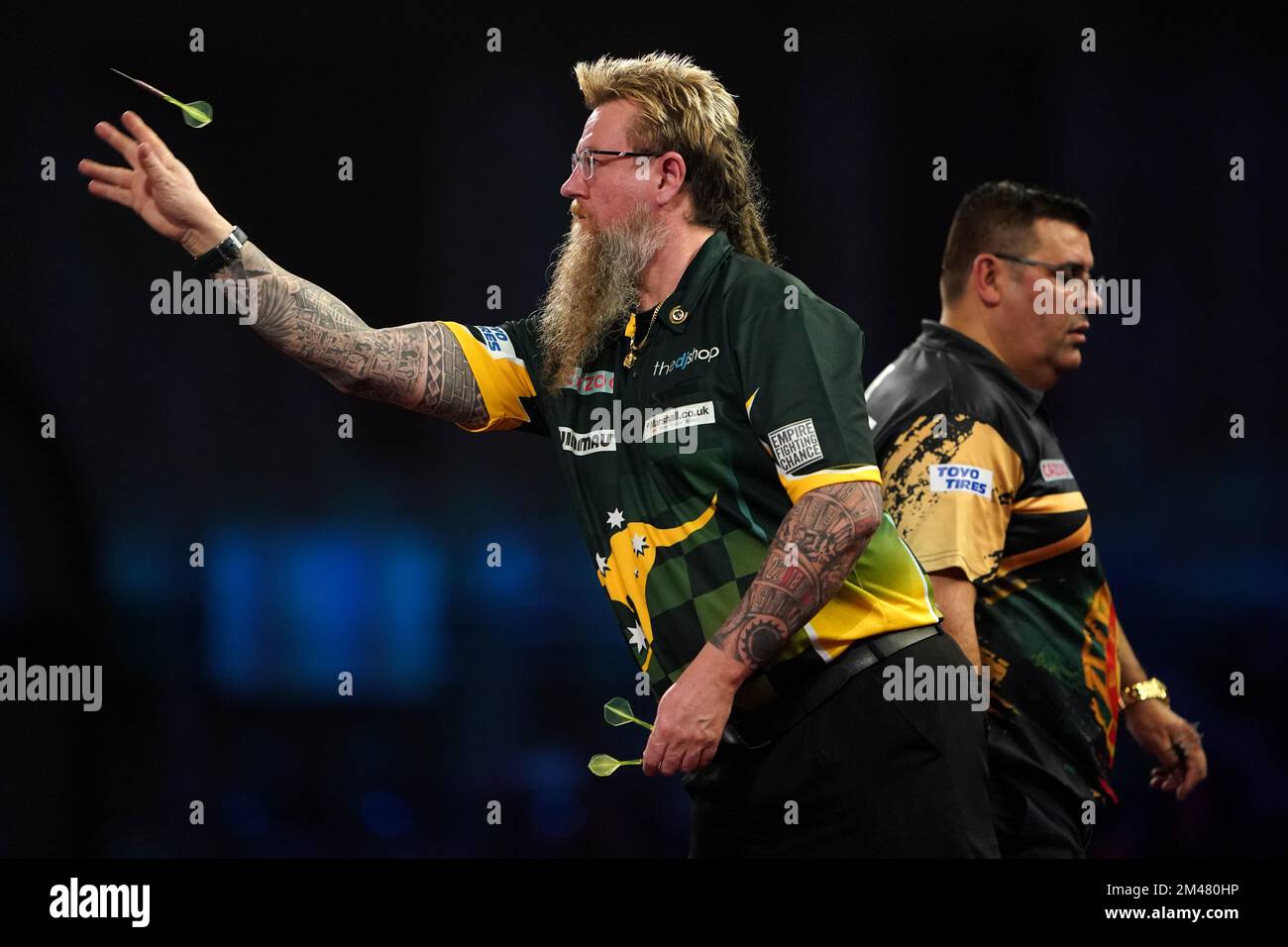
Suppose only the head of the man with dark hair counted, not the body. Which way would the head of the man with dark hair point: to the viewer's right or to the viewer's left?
to the viewer's right

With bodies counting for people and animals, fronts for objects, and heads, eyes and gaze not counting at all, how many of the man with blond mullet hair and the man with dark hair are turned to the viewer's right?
1

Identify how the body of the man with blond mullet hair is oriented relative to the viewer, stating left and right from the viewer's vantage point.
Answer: facing the viewer and to the left of the viewer

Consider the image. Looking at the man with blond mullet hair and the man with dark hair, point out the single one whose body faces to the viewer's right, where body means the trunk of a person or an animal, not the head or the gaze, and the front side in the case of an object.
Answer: the man with dark hair

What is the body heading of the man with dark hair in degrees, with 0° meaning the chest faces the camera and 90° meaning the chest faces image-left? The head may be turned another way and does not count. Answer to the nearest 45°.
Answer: approximately 270°

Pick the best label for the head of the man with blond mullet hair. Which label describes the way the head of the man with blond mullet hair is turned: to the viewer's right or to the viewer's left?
to the viewer's left

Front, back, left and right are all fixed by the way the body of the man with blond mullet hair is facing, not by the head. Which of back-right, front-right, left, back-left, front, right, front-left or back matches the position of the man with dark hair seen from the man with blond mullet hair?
back

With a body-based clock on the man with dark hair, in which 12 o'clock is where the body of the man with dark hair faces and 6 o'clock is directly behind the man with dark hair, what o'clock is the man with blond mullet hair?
The man with blond mullet hair is roughly at 4 o'clock from the man with dark hair.
